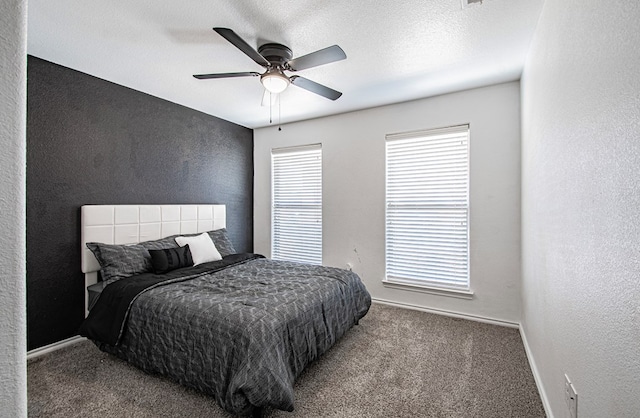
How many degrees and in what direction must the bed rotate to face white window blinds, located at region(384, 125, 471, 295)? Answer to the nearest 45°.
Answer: approximately 45° to its left

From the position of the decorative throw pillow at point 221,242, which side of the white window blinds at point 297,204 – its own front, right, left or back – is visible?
front

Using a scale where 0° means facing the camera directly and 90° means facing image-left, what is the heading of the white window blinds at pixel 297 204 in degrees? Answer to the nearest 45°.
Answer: approximately 45°

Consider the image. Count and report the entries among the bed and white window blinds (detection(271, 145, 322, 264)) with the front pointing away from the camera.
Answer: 0

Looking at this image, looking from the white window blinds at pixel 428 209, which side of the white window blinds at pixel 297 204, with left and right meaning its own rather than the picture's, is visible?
left

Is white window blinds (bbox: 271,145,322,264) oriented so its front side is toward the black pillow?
yes

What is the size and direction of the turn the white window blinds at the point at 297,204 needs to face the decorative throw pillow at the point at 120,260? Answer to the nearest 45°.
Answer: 0° — it already faces it

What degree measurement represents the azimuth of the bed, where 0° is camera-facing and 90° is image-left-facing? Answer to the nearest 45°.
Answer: approximately 315°

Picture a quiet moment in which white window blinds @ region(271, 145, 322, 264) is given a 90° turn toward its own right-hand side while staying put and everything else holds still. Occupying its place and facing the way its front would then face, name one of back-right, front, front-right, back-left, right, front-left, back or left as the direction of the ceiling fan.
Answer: back-left

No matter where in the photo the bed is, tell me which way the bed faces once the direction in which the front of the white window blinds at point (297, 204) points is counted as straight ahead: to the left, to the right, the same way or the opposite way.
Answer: to the left

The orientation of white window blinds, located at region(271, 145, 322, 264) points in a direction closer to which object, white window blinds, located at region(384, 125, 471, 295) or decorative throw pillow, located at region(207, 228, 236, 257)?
the decorative throw pillow
